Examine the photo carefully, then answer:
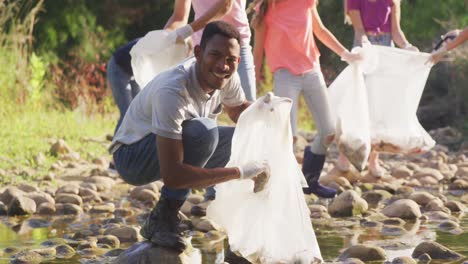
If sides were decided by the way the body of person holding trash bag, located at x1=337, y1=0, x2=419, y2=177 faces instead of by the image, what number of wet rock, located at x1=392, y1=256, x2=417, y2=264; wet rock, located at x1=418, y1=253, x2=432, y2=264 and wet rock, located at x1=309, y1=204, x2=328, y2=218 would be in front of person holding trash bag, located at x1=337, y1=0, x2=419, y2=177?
3

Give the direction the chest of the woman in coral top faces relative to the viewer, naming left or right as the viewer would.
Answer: facing the viewer and to the right of the viewer

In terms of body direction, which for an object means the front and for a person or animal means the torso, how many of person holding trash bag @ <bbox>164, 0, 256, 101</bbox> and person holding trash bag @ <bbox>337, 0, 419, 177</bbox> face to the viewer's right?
0

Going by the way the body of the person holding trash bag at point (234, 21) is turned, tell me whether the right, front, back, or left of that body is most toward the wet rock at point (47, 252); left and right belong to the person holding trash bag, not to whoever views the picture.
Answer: front

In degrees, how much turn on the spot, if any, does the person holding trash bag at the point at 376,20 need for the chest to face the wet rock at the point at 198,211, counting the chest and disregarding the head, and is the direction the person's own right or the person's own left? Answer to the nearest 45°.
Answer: approximately 45° to the person's own right
